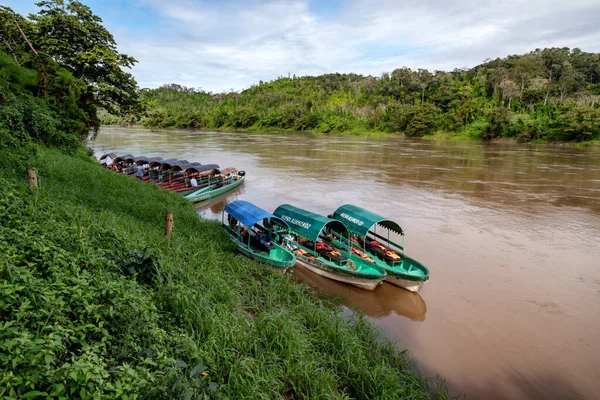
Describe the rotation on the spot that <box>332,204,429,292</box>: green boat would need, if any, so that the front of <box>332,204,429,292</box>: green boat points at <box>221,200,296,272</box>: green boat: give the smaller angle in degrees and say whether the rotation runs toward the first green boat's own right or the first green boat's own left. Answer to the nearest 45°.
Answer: approximately 135° to the first green boat's own right

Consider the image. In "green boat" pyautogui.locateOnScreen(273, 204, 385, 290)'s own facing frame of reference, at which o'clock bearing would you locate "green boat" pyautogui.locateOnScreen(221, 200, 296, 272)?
"green boat" pyautogui.locateOnScreen(221, 200, 296, 272) is roughly at 5 o'clock from "green boat" pyautogui.locateOnScreen(273, 204, 385, 290).

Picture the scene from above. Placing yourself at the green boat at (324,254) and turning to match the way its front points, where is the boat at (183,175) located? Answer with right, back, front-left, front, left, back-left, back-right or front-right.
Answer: back

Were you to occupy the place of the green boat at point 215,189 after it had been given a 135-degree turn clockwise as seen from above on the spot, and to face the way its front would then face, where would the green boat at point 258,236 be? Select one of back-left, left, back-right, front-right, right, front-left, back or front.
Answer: back

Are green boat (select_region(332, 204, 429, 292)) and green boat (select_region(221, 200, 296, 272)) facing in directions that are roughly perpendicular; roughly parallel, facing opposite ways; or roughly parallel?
roughly parallel

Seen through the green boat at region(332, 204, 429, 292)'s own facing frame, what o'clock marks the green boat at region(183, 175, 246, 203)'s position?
the green boat at region(183, 175, 246, 203) is roughly at 6 o'clock from the green boat at region(332, 204, 429, 292).

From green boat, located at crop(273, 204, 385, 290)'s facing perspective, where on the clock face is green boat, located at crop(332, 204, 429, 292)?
green boat, located at crop(332, 204, 429, 292) is roughly at 10 o'clock from green boat, located at crop(273, 204, 385, 290).

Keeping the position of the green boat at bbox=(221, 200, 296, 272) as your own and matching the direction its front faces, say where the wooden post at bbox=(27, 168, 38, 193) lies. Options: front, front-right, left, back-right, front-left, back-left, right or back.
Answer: right

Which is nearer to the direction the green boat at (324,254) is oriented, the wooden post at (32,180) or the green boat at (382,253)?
the green boat

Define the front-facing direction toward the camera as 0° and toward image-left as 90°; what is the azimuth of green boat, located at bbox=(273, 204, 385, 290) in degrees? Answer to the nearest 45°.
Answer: approximately 315°

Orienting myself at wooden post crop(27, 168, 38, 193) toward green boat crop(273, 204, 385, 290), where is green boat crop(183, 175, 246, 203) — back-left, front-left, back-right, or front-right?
front-left
